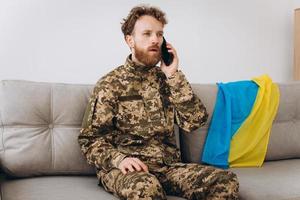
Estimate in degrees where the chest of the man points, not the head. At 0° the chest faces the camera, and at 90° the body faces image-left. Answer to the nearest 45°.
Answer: approximately 315°

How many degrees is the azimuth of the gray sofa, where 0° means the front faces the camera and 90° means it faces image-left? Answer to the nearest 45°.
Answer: approximately 0°

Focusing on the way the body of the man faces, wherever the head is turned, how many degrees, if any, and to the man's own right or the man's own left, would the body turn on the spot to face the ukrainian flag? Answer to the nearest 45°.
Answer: approximately 90° to the man's own left
